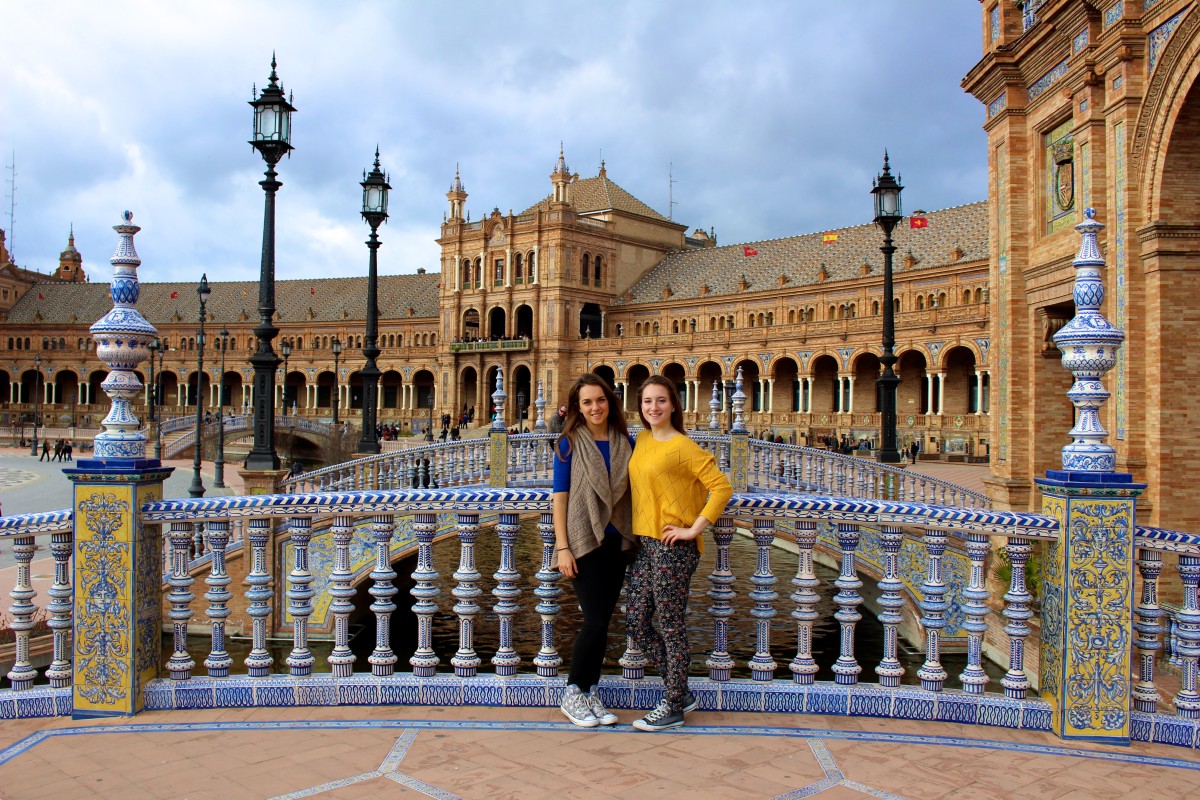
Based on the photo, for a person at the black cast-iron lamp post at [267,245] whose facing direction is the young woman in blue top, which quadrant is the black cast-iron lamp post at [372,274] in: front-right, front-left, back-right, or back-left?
back-left

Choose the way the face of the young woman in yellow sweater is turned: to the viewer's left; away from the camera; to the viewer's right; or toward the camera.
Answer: toward the camera

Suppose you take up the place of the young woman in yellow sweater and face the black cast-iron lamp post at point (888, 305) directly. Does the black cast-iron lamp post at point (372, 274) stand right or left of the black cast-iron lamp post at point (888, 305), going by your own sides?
left

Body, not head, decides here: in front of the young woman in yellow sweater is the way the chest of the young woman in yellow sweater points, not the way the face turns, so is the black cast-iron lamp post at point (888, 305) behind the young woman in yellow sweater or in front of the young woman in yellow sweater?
behind

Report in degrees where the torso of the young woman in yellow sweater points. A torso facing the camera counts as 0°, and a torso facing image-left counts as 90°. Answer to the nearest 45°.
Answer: approximately 45°

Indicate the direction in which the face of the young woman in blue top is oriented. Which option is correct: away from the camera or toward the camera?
toward the camera

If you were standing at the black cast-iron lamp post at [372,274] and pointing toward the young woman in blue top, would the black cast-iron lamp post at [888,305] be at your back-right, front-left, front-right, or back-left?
front-left

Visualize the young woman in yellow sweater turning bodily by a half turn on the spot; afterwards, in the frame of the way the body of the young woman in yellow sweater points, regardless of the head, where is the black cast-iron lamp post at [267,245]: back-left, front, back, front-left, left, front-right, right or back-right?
left
